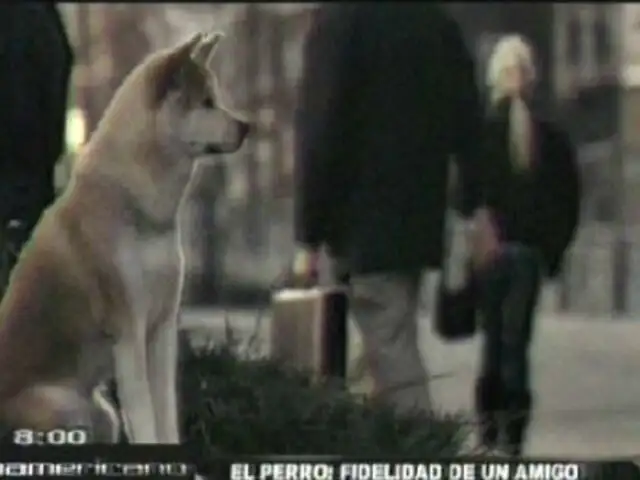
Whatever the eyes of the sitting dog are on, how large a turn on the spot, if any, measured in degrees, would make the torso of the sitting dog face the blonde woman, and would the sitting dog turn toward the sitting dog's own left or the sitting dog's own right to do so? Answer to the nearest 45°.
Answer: approximately 90° to the sitting dog's own left

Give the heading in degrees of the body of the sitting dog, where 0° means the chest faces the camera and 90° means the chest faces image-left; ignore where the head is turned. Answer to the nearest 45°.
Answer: approximately 270°
